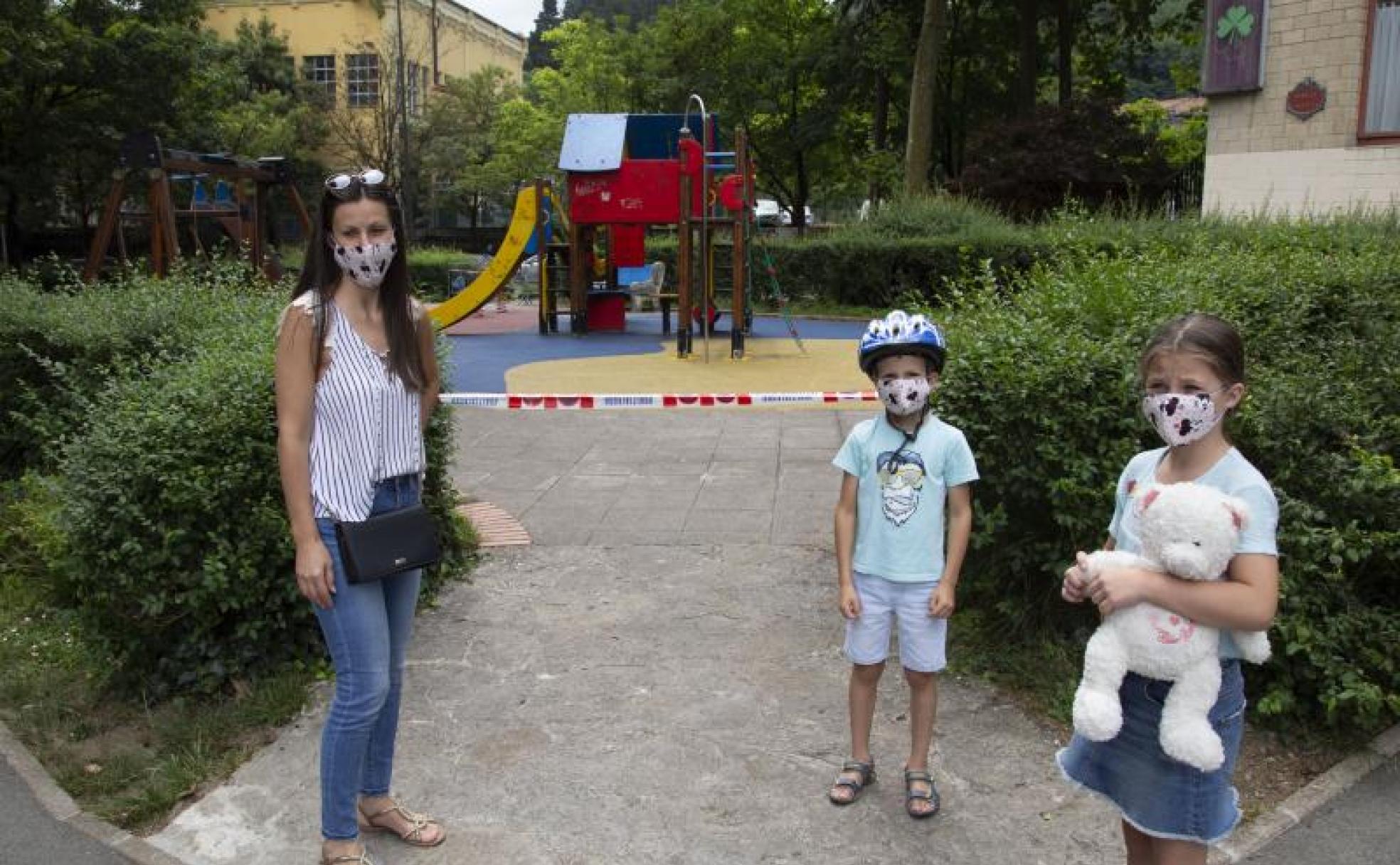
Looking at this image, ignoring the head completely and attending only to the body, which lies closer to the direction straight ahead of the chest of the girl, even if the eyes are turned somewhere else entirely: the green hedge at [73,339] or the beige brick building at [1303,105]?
the green hedge

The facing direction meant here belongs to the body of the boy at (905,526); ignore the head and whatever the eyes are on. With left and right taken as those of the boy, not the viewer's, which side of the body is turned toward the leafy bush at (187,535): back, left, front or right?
right

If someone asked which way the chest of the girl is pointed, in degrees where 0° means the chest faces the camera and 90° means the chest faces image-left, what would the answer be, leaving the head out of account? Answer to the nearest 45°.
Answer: approximately 45°

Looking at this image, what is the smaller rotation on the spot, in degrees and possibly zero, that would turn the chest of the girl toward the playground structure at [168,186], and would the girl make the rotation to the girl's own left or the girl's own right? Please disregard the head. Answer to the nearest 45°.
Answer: approximately 90° to the girl's own right

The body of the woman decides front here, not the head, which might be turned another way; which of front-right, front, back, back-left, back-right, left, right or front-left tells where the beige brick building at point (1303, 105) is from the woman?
left

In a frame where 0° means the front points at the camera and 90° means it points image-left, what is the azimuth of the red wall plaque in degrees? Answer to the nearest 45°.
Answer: approximately 0°

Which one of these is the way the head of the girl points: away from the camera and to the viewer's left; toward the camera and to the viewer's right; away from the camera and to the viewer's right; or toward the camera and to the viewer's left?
toward the camera and to the viewer's left

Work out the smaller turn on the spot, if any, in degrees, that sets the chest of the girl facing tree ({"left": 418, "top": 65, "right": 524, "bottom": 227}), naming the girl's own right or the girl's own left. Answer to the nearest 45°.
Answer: approximately 90° to the girl's own right

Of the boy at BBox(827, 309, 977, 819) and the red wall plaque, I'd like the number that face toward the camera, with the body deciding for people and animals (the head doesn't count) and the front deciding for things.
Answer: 2

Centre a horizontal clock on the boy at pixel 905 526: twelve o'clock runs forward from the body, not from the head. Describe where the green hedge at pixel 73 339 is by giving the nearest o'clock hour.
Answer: The green hedge is roughly at 4 o'clock from the boy.

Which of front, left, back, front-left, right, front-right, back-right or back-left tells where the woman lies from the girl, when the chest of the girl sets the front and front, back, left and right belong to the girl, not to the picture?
front-right

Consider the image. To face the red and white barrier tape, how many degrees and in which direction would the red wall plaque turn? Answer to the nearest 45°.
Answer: approximately 45° to its right

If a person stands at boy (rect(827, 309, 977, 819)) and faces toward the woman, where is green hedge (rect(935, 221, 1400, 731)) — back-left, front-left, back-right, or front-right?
back-right

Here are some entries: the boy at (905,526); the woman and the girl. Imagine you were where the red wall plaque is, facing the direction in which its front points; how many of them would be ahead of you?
3
